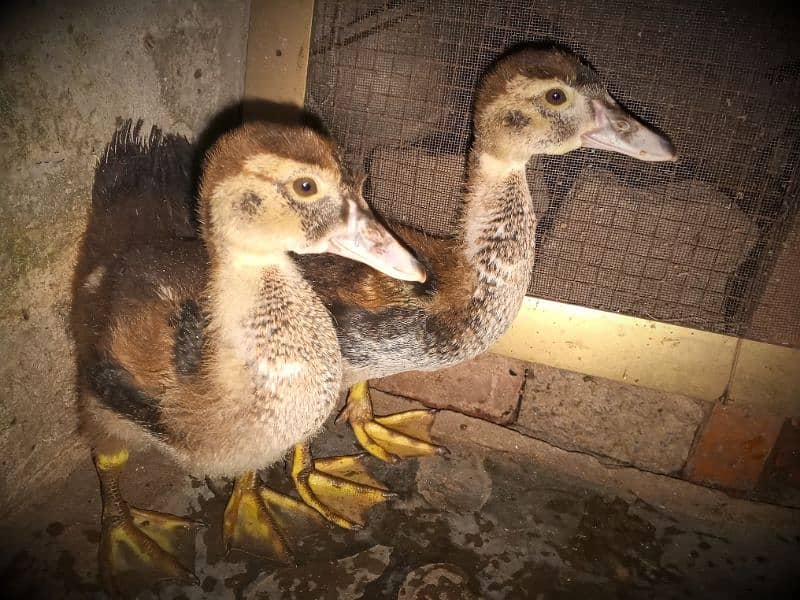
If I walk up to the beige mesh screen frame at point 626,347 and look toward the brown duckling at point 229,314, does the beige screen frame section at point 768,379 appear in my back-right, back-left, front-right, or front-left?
back-left

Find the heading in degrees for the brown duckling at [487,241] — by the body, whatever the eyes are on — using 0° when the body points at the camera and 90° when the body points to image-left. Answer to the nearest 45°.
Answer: approximately 270°

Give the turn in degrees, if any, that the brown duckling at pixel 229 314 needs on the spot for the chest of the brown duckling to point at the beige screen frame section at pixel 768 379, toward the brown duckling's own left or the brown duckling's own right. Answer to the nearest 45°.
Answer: approximately 45° to the brown duckling's own left

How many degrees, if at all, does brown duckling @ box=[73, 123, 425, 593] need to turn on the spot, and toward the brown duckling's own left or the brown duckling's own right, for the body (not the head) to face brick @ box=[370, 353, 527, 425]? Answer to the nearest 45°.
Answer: approximately 90° to the brown duckling's own left

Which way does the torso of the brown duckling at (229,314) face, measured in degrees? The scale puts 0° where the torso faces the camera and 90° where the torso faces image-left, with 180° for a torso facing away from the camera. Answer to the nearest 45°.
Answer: approximately 315°

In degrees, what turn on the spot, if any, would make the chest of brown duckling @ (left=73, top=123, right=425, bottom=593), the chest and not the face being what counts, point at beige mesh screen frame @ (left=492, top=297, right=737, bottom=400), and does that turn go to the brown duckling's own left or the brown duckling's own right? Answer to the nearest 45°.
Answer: approximately 45° to the brown duckling's own left

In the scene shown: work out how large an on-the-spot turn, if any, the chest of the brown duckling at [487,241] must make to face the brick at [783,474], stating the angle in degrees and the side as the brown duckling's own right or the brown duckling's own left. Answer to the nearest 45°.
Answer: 0° — it already faces it
